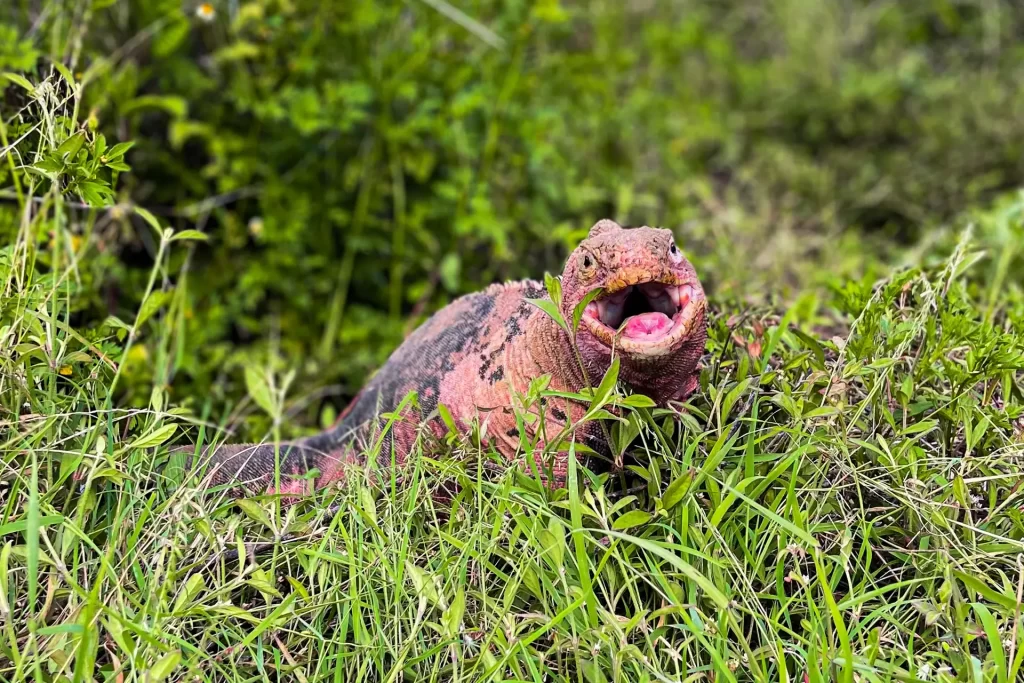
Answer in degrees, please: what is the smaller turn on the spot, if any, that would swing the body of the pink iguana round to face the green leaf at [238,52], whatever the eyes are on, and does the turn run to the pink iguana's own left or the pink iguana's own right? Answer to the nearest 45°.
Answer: approximately 180°

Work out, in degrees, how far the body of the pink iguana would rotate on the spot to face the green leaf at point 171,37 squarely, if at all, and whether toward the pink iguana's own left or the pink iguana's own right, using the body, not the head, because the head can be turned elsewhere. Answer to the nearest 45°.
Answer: approximately 180°

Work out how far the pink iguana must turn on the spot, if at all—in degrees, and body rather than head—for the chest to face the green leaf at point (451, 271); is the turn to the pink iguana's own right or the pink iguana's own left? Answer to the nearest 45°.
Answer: approximately 135° to the pink iguana's own left

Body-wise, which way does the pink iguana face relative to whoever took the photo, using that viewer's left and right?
facing the viewer and to the right of the viewer

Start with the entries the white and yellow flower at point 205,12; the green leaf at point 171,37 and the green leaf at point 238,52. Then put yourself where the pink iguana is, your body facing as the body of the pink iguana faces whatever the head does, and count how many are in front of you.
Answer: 0

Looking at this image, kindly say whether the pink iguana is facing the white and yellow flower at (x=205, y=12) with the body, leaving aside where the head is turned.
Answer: no
